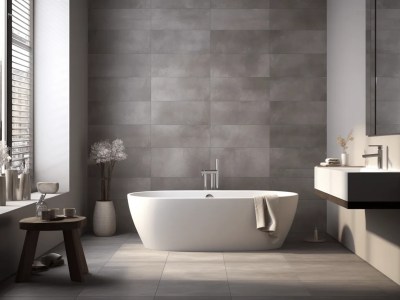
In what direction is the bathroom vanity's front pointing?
to the viewer's left

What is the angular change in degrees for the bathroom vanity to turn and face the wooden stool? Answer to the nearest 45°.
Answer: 0° — it already faces it
